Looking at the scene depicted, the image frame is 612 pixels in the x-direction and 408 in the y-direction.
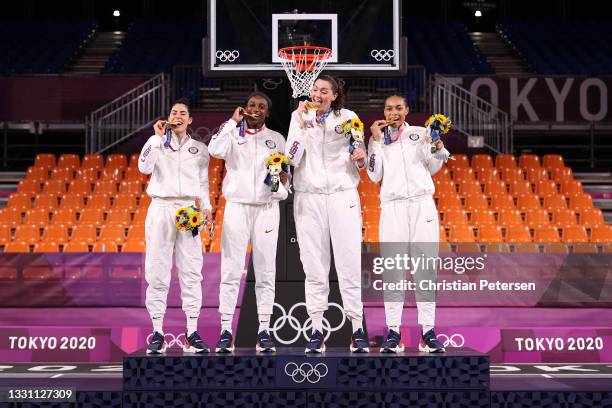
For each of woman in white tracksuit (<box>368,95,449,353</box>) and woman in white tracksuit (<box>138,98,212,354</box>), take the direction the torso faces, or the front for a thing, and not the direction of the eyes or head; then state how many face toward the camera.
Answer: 2

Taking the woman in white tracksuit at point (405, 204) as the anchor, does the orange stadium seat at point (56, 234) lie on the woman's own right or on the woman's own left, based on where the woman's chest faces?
on the woman's own right

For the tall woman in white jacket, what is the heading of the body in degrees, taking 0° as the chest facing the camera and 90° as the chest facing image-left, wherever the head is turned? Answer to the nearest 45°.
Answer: approximately 0°

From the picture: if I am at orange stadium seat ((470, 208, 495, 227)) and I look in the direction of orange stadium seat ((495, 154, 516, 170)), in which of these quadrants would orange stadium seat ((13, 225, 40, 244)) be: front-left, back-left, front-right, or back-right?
back-left

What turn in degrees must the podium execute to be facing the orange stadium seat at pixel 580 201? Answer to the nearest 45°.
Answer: approximately 135° to its left

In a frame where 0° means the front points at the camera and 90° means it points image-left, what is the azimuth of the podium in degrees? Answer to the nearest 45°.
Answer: approximately 0°

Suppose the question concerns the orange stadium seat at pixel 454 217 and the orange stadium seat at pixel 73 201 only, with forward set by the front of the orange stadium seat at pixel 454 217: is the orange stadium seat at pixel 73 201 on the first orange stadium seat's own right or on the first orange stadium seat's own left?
on the first orange stadium seat's own right

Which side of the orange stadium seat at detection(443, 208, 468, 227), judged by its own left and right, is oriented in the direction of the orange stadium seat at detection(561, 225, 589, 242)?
left
